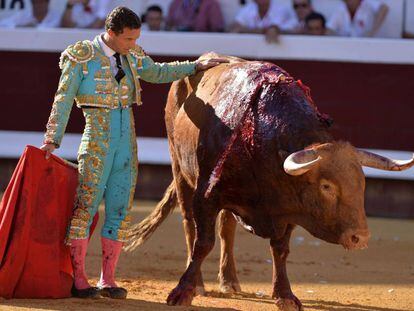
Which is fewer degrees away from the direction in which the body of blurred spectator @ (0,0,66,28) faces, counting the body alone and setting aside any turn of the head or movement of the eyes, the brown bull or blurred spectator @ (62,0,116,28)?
the brown bull

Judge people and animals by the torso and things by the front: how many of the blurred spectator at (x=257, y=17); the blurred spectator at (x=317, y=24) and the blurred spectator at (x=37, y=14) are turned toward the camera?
3

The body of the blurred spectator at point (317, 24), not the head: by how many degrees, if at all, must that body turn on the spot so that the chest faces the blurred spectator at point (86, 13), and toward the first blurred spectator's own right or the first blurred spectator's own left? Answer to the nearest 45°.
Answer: approximately 90° to the first blurred spectator's own right

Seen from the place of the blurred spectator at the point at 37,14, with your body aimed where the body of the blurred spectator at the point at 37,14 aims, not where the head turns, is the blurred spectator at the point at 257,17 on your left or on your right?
on your left

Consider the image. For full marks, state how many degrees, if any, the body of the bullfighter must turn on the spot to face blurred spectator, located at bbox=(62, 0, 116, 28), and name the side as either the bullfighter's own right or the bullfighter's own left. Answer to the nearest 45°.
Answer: approximately 135° to the bullfighter's own left

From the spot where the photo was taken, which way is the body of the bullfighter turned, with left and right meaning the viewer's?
facing the viewer and to the right of the viewer

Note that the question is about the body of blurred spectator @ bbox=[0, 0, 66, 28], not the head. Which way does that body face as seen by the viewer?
toward the camera

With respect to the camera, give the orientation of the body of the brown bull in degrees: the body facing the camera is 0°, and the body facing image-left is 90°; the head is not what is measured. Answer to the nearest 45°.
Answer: approximately 315°

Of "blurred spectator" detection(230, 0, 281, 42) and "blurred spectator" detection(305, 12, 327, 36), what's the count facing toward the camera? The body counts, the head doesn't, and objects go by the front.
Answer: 2

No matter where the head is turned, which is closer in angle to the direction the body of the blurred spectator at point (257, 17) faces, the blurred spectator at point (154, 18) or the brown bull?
the brown bull

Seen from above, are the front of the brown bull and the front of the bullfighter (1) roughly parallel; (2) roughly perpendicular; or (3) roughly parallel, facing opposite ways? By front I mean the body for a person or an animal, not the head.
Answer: roughly parallel

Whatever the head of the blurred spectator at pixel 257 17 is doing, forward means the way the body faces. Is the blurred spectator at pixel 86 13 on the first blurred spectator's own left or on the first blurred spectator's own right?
on the first blurred spectator's own right

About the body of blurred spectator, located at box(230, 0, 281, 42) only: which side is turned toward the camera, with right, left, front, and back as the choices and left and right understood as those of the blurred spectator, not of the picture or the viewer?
front

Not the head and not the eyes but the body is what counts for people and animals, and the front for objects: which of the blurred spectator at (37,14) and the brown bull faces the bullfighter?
the blurred spectator

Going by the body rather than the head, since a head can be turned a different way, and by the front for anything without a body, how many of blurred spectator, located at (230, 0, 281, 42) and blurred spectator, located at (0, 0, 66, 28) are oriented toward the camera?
2

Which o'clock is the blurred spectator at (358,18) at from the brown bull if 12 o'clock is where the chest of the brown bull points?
The blurred spectator is roughly at 8 o'clock from the brown bull.

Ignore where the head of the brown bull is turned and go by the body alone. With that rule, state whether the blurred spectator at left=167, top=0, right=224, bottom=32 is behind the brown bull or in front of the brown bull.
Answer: behind
